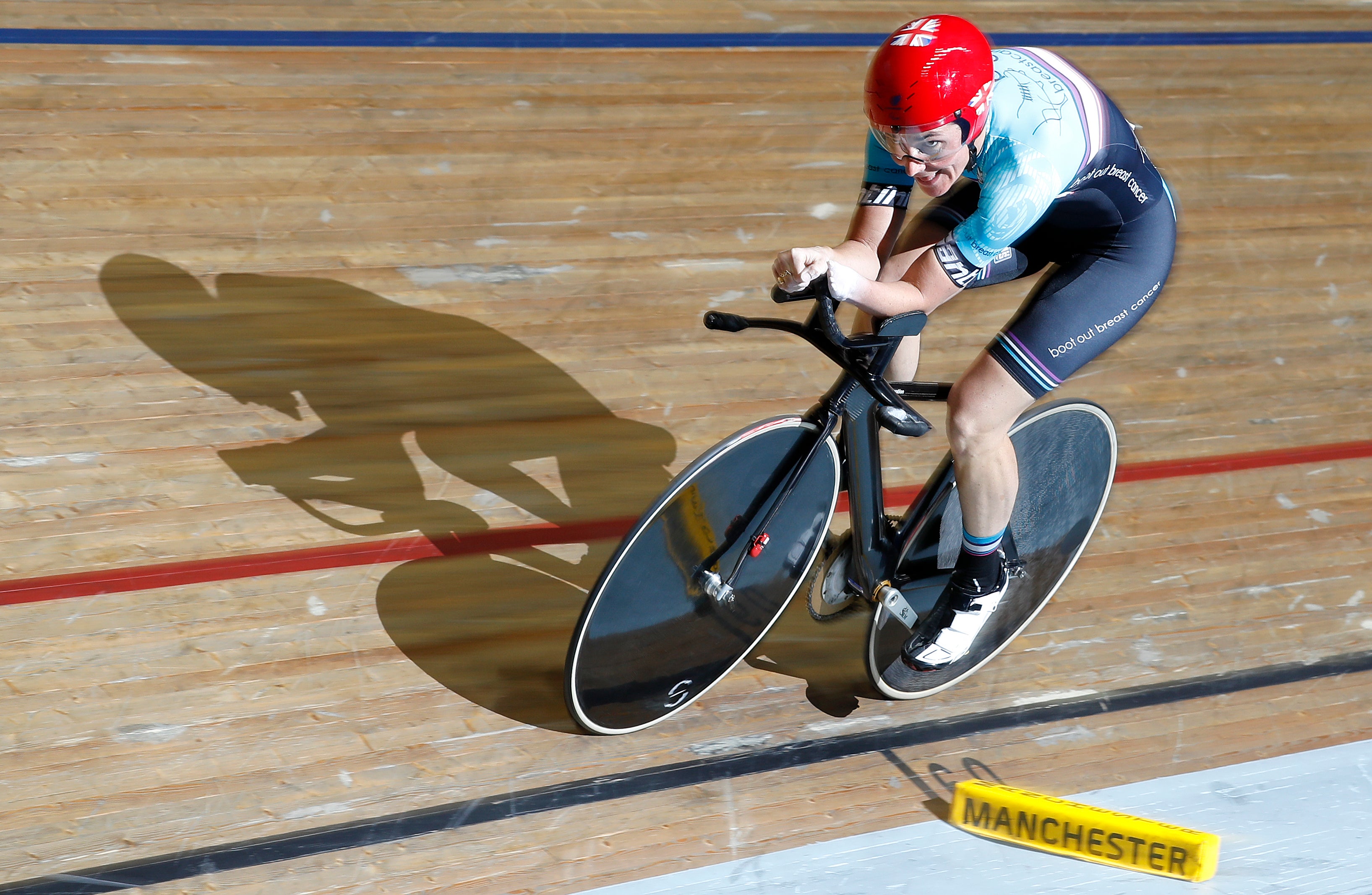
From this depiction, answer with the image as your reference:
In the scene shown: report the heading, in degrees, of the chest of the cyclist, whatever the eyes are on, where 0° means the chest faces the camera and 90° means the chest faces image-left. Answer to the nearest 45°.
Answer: approximately 45°

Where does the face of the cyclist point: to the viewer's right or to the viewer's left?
to the viewer's left

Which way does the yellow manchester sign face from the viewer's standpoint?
toward the camera
